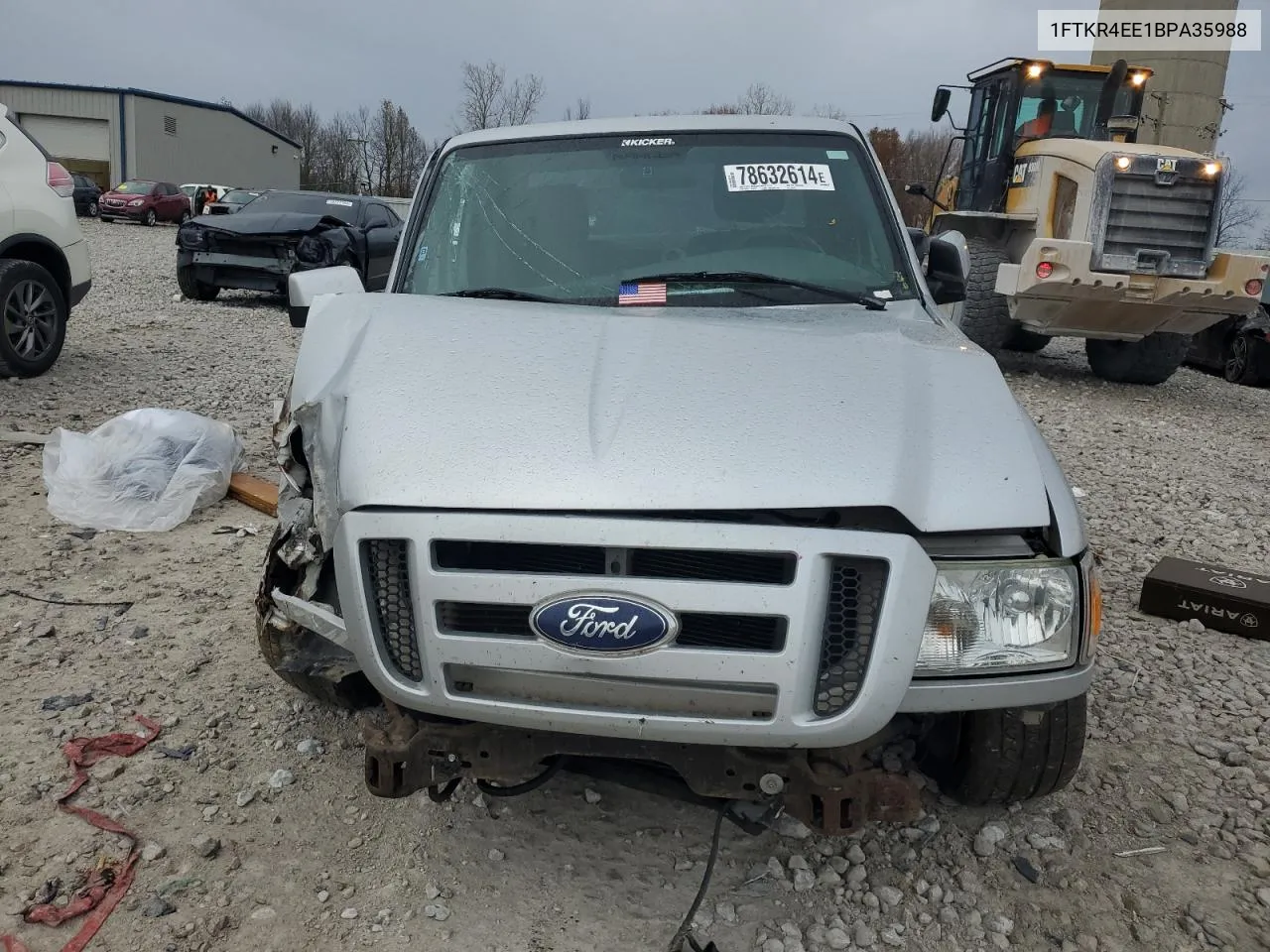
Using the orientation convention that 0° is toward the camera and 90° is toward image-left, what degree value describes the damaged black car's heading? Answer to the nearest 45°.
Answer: approximately 45°

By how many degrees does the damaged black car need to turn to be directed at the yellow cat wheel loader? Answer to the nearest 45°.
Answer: approximately 90° to its left

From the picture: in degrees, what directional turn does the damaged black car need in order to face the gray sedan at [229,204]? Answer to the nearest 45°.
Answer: approximately 135° to its right

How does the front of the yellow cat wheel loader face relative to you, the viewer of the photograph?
facing away from the viewer and to the left of the viewer

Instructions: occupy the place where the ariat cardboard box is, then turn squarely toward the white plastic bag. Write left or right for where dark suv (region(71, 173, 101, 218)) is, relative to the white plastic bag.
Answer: right

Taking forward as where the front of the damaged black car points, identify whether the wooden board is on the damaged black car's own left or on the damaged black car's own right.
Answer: on the damaged black car's own left

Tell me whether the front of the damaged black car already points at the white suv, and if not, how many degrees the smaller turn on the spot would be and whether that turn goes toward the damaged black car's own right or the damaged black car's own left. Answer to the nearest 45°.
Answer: approximately 45° to the damaged black car's own left

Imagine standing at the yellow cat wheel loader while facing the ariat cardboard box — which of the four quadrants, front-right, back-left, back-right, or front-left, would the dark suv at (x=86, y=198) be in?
back-right

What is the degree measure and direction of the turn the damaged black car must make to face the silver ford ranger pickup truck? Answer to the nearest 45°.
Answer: approximately 45° to its left

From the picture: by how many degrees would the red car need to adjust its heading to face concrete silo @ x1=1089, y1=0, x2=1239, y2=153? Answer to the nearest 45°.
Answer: approximately 135° to its left
